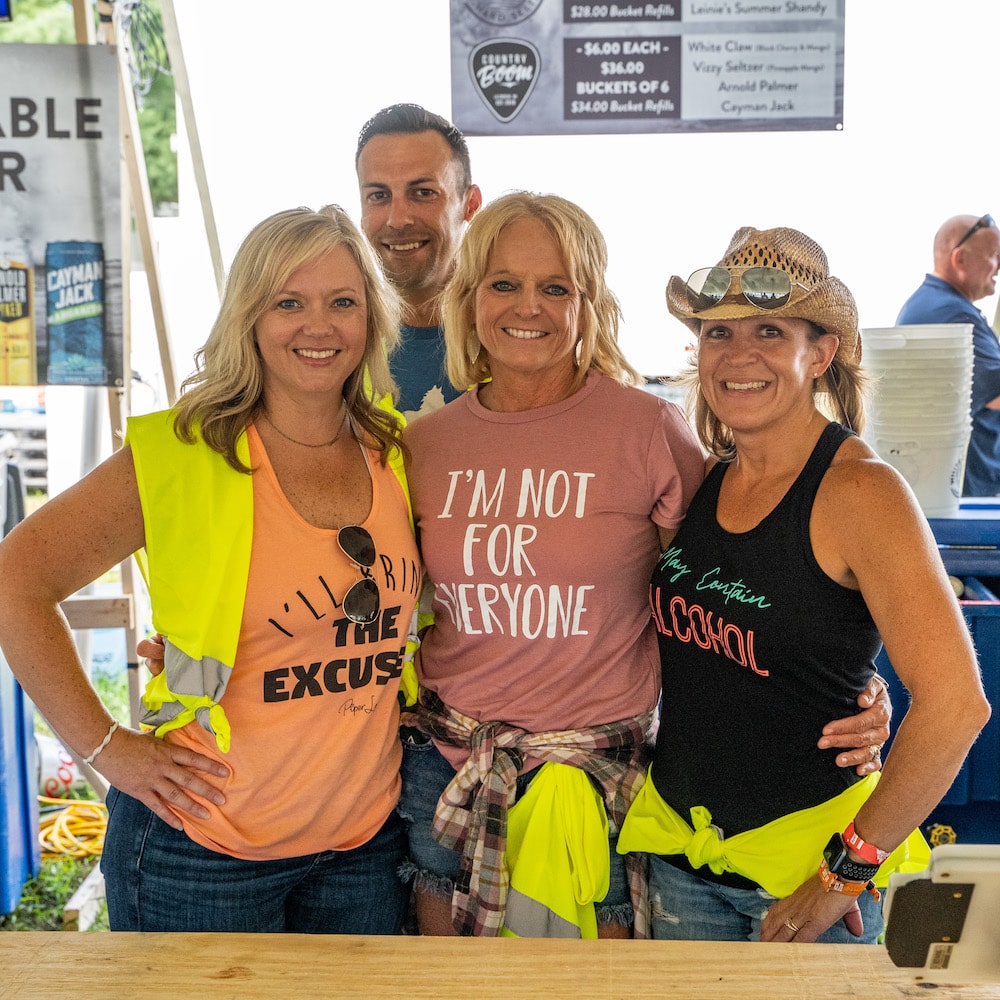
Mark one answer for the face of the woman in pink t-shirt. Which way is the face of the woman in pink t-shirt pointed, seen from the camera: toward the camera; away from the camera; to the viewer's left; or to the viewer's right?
toward the camera

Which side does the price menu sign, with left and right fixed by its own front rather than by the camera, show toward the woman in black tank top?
front

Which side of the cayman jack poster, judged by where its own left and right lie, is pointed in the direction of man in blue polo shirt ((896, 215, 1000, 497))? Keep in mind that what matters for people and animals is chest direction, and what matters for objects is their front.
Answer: left

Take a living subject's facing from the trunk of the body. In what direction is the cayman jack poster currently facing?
toward the camera

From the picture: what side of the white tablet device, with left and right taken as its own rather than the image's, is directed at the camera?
back

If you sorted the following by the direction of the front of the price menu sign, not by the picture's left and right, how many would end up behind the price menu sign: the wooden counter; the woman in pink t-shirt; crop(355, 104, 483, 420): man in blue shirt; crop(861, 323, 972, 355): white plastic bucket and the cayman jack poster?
0

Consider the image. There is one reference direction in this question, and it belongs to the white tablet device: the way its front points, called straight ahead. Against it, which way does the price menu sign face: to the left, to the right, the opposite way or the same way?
the opposite way

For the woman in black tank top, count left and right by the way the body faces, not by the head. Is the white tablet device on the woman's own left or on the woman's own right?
on the woman's own left

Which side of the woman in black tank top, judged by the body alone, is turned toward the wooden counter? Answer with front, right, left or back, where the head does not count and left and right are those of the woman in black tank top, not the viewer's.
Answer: front

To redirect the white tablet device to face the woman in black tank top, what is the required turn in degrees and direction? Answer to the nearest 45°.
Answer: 0° — it already faces them

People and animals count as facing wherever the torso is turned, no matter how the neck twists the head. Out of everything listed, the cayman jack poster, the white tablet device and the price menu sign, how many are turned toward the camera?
2

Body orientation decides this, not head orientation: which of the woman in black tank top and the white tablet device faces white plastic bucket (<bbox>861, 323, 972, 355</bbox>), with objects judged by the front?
the white tablet device

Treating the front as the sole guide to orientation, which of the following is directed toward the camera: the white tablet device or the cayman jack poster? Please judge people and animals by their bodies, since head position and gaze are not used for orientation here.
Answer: the cayman jack poster

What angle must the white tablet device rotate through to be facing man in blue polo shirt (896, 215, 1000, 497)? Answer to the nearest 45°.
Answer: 0° — it already faces them

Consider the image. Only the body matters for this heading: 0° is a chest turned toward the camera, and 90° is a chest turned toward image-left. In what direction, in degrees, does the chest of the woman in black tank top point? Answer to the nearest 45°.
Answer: approximately 45°

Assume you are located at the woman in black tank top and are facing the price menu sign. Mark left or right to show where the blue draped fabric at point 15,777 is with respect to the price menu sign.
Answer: left
